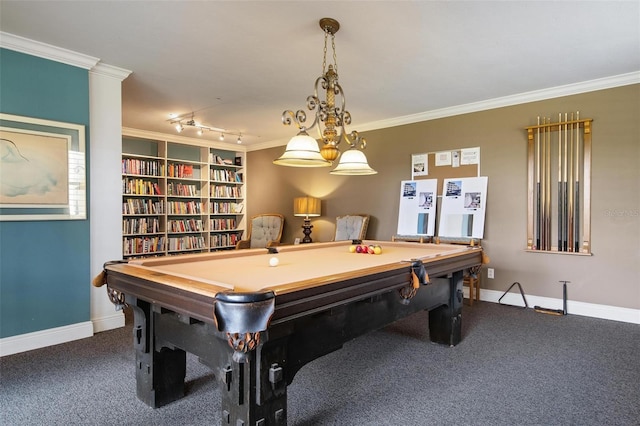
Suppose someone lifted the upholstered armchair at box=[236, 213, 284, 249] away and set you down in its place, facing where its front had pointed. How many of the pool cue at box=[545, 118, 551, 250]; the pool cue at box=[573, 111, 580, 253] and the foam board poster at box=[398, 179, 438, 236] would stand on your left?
3

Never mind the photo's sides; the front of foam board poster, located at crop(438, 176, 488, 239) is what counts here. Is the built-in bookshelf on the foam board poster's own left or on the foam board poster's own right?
on the foam board poster's own right

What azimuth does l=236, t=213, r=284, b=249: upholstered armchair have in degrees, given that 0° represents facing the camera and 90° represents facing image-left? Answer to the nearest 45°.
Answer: approximately 45°

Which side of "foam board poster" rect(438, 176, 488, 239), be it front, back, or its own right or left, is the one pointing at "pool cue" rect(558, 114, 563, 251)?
left

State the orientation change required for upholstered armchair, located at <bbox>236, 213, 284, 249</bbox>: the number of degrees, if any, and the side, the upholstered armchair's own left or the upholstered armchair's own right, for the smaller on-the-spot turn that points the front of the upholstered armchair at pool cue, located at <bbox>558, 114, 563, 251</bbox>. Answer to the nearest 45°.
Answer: approximately 90° to the upholstered armchair's own left

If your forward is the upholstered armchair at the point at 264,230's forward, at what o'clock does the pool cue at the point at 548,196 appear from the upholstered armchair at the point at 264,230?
The pool cue is roughly at 9 o'clock from the upholstered armchair.

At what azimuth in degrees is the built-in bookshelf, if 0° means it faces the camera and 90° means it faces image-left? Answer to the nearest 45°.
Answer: approximately 315°

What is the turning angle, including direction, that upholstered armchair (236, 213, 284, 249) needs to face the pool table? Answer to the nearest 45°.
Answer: approximately 45° to its left

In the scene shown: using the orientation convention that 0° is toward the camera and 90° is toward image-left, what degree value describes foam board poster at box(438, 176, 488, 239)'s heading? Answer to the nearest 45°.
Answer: approximately 0°

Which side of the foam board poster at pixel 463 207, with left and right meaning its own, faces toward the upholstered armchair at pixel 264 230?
right

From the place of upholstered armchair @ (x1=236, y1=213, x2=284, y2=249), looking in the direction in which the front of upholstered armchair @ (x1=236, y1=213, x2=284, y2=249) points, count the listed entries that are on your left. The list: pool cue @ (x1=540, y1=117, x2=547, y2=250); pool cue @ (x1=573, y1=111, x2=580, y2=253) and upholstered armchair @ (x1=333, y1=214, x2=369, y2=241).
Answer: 3
